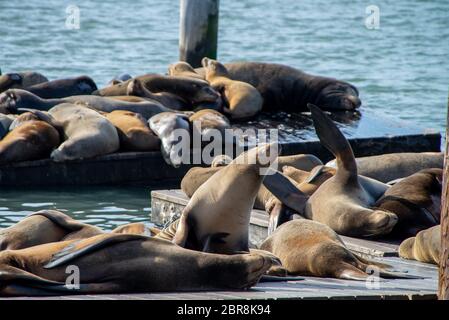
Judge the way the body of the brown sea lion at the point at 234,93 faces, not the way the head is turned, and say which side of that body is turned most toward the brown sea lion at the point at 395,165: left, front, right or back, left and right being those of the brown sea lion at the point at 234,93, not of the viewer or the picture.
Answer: back

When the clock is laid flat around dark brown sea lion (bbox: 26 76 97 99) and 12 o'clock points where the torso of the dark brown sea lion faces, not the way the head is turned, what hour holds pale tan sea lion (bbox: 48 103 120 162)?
The pale tan sea lion is roughly at 3 o'clock from the dark brown sea lion.

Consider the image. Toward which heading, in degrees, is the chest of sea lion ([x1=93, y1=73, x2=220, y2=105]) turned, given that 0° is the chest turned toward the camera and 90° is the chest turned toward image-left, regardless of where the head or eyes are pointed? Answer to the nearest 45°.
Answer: approximately 270°

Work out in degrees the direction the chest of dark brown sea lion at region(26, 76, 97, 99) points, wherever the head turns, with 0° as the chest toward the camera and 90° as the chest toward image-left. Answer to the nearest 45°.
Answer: approximately 270°

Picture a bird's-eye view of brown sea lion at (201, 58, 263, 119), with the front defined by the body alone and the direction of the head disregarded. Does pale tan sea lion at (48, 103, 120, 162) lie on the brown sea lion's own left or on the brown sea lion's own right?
on the brown sea lion's own left

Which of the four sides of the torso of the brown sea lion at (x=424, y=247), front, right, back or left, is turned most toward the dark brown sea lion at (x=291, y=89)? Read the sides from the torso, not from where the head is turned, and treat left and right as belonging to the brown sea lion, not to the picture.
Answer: right

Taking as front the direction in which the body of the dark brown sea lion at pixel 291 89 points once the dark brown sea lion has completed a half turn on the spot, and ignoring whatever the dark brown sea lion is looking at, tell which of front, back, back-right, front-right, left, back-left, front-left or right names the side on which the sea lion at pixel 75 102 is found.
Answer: front-left

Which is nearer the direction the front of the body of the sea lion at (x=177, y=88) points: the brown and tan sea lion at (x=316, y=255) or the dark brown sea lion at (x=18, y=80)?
the brown and tan sea lion

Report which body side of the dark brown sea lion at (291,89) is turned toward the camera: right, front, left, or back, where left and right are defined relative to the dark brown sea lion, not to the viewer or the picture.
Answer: right

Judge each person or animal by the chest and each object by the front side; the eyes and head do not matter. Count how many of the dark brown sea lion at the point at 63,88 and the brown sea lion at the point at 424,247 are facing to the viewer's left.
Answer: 1
